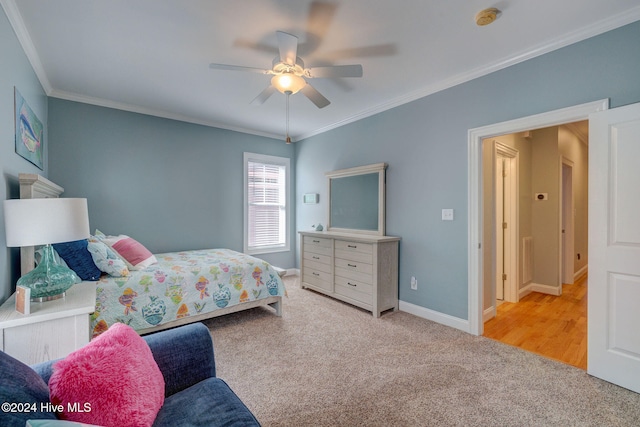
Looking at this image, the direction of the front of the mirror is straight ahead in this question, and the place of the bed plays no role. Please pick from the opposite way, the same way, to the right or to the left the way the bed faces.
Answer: the opposite way

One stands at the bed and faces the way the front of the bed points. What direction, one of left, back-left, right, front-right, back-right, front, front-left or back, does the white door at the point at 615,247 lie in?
front-right

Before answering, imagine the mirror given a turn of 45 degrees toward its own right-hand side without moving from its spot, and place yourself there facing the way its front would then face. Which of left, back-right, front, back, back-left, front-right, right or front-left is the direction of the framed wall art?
front-left

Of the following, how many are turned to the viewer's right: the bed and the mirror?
1

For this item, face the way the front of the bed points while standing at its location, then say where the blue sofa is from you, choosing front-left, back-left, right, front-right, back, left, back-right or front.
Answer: right

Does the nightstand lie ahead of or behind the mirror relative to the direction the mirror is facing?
ahead

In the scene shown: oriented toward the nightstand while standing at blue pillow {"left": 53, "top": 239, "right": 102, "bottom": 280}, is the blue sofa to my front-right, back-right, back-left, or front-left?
front-left

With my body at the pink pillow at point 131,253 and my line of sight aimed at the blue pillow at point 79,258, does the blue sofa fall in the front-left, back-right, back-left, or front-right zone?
front-left

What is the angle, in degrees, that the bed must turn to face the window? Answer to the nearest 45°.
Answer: approximately 45° to its left

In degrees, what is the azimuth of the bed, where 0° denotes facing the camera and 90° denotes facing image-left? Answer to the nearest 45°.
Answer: approximately 270°

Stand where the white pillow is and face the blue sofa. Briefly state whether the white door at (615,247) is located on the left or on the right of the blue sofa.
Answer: left

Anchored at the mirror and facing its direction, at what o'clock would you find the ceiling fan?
The ceiling fan is roughly at 11 o'clock from the mirror.

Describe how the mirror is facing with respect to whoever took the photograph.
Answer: facing the viewer and to the left of the viewer

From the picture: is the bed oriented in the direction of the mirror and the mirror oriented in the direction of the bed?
yes

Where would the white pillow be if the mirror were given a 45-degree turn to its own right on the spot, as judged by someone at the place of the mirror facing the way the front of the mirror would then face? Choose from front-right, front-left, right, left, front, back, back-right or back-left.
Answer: front-left

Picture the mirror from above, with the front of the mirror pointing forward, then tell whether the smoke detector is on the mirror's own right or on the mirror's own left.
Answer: on the mirror's own left

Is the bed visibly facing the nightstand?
no

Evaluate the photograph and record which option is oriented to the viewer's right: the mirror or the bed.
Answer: the bed
